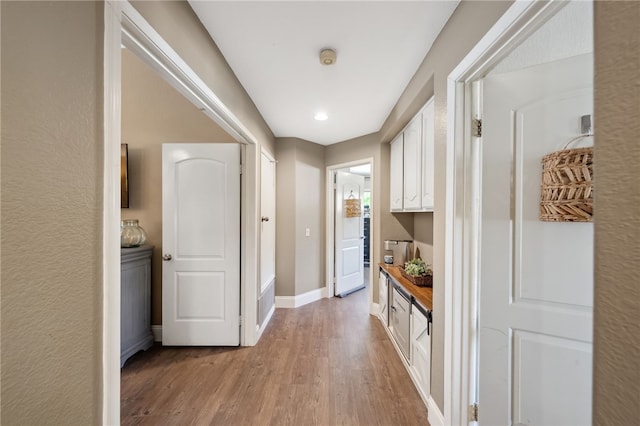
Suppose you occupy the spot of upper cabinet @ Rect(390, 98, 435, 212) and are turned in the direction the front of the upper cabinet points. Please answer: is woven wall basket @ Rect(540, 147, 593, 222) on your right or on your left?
on your left

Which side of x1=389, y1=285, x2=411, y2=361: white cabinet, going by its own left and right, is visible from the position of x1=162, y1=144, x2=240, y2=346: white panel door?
front

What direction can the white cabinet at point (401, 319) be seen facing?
to the viewer's left

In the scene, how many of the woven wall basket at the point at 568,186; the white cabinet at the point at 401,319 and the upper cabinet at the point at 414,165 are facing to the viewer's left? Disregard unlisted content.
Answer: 2

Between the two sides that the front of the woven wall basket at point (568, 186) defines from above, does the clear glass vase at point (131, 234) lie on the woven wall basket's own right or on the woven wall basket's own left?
on the woven wall basket's own right

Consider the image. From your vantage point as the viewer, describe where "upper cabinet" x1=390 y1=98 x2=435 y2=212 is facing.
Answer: facing to the left of the viewer

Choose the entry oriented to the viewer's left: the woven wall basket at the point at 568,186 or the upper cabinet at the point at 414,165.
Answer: the upper cabinet

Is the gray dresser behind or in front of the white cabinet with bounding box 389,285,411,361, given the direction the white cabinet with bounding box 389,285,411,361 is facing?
in front

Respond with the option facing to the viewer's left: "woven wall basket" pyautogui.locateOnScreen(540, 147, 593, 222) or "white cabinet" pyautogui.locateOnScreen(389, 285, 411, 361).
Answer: the white cabinet

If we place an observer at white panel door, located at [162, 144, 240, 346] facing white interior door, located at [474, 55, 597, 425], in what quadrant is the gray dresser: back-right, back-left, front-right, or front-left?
back-right

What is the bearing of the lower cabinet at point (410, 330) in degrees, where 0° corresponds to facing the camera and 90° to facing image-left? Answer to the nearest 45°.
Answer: approximately 90°

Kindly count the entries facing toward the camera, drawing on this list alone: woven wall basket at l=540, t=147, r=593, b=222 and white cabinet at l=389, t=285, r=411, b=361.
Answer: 1

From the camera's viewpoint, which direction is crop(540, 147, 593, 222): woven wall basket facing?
toward the camera

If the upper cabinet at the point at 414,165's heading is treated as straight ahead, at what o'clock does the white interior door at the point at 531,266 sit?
The white interior door is roughly at 8 o'clock from the upper cabinet.

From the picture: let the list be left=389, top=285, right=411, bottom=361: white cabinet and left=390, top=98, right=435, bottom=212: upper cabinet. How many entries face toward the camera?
0
